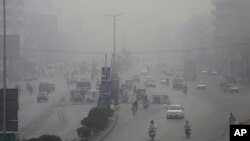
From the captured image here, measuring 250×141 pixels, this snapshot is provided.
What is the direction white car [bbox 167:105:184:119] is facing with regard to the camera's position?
facing the viewer

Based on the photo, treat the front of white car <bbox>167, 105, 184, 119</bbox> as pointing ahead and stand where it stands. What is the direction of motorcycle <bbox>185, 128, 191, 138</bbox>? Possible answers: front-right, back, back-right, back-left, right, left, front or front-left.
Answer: front

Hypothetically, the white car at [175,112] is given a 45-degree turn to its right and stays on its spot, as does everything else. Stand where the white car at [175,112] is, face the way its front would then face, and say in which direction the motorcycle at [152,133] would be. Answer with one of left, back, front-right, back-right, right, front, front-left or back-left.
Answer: front-left

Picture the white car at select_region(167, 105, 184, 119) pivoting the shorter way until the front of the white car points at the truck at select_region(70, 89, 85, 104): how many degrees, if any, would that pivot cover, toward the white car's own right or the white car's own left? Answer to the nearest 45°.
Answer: approximately 135° to the white car's own right
